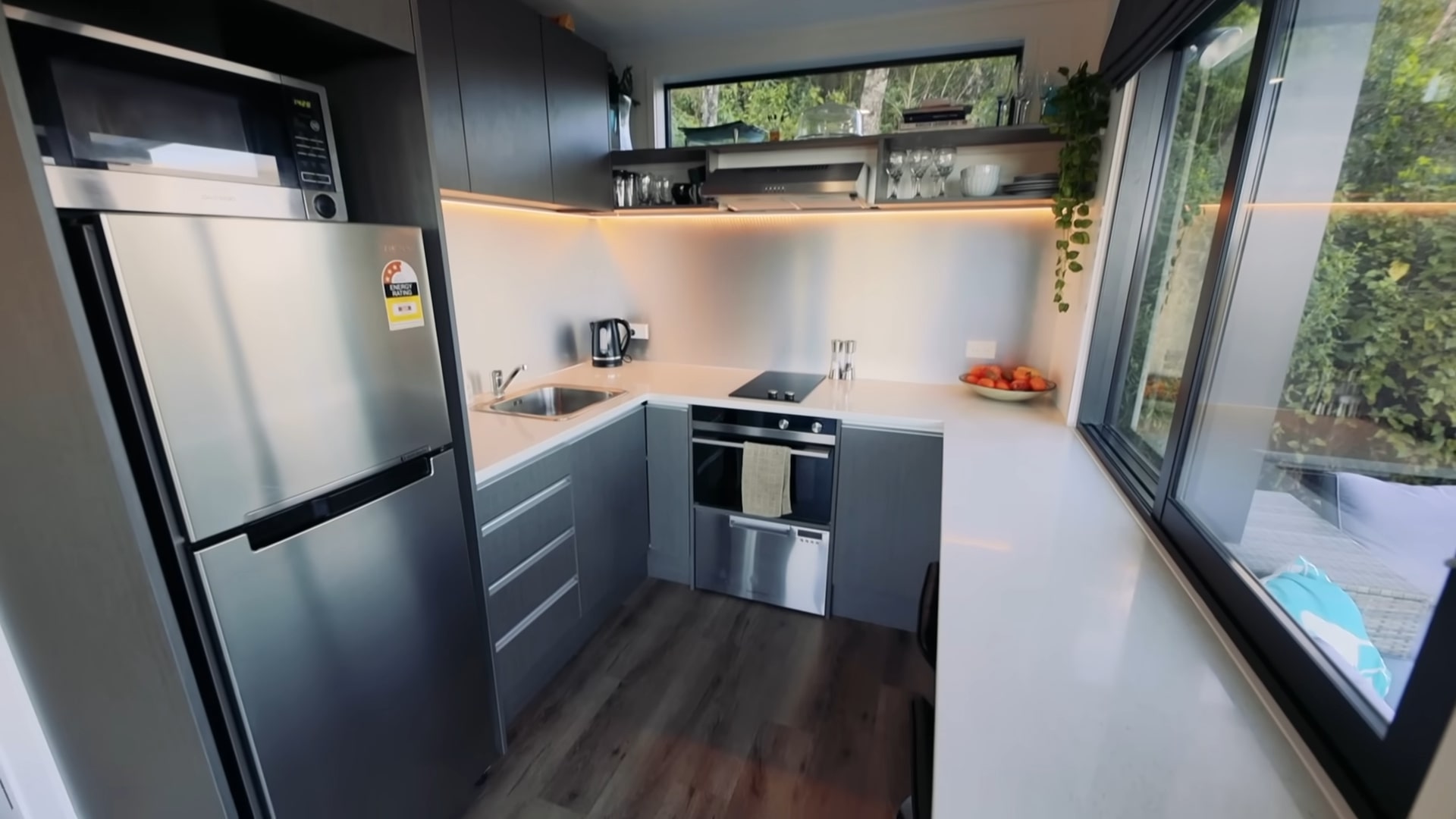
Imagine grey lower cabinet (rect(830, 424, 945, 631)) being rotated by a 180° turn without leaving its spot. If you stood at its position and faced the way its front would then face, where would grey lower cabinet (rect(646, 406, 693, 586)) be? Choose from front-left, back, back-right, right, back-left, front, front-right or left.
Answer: left

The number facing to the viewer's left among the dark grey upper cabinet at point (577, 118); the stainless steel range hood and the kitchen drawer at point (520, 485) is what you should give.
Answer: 0

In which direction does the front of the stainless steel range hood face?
toward the camera

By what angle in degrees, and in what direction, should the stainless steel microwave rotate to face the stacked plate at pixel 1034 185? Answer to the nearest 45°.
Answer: approximately 45° to its left

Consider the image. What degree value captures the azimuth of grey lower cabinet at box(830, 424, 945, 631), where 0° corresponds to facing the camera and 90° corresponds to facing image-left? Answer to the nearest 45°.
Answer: approximately 0°

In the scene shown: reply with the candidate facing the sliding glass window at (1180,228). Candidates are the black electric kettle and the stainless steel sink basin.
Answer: the stainless steel sink basin

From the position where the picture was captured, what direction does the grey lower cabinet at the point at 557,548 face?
facing the viewer and to the right of the viewer

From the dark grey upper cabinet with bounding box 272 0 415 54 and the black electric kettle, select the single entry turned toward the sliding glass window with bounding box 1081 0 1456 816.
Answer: the dark grey upper cabinet

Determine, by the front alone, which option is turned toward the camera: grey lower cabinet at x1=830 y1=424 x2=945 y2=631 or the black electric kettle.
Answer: the grey lower cabinet

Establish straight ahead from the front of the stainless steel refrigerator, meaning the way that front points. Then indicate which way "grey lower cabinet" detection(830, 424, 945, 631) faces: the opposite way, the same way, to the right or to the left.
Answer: to the right

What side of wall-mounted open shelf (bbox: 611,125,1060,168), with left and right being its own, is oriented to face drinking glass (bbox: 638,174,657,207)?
right

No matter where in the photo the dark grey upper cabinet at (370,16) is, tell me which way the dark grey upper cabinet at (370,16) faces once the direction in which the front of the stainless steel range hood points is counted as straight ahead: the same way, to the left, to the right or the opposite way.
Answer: to the left

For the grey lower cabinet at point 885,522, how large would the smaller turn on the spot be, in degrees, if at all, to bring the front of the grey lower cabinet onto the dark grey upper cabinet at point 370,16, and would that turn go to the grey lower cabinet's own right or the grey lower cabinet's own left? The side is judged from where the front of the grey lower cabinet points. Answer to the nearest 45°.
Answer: approximately 45° to the grey lower cabinet's own right
